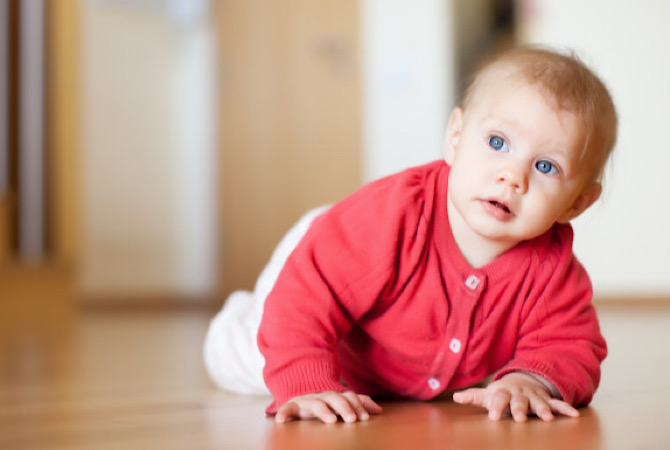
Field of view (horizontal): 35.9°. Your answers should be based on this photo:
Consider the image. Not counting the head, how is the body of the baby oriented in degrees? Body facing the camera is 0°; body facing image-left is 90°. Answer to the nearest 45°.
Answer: approximately 315°
